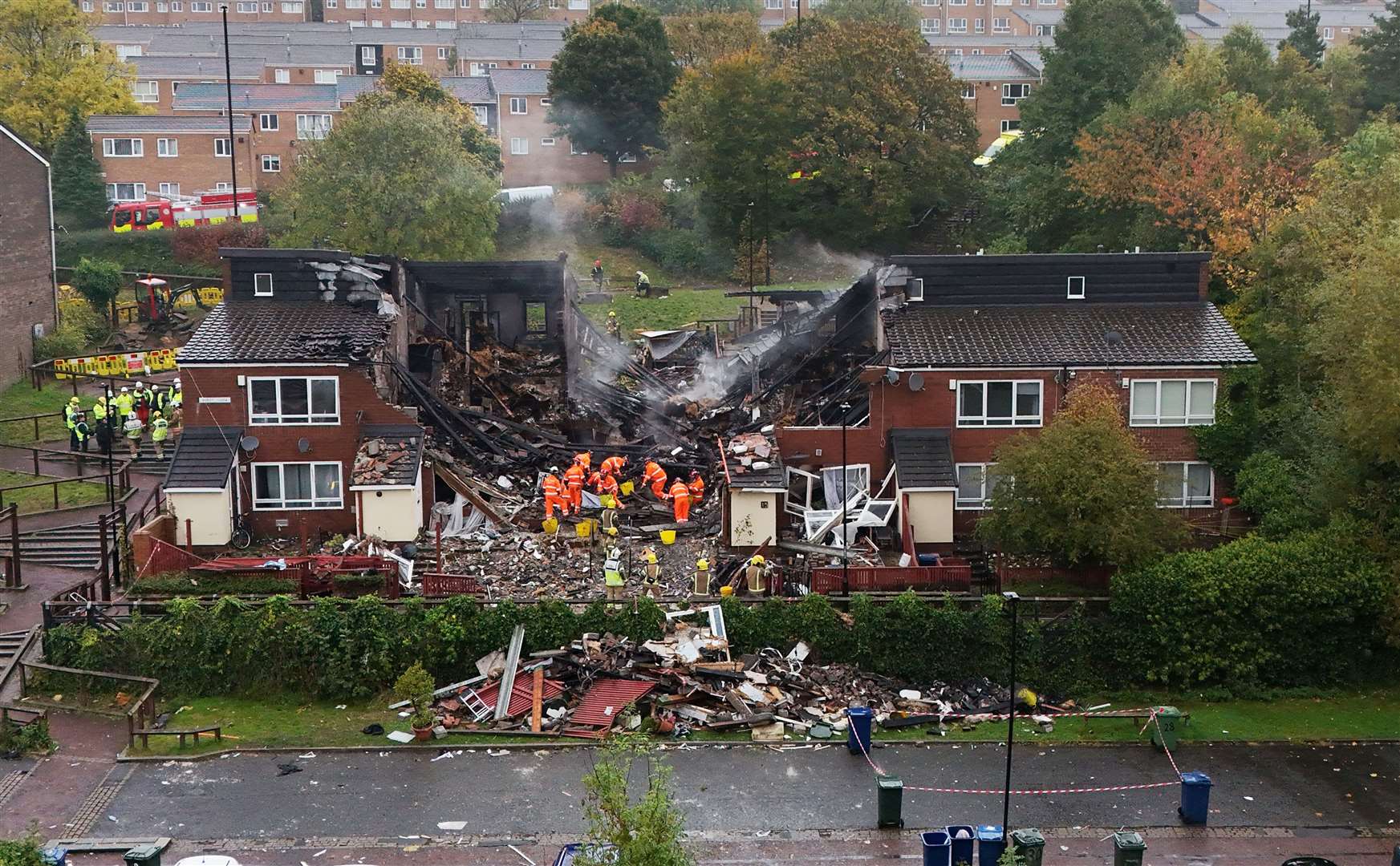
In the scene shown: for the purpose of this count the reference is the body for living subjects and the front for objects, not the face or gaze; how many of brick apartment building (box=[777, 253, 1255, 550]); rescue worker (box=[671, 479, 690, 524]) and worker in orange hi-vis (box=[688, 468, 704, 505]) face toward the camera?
1

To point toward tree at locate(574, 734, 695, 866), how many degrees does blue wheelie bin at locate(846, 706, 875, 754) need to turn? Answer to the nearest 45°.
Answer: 0° — it already faces it

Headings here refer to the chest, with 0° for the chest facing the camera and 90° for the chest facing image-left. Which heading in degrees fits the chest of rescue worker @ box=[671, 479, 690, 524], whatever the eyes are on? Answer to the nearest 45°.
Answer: approximately 180°

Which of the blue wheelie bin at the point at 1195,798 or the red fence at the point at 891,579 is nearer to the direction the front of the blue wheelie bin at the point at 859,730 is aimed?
the blue wheelie bin

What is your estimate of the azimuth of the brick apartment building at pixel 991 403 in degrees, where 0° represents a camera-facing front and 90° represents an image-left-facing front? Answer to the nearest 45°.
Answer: approximately 0°

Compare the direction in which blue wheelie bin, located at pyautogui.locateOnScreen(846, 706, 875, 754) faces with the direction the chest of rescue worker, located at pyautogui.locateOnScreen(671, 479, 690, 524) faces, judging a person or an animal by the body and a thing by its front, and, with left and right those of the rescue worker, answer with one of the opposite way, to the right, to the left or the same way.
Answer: the opposite way

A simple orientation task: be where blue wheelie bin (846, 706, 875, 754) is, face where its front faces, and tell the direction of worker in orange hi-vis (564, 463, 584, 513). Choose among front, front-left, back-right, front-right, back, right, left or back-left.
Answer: back-right

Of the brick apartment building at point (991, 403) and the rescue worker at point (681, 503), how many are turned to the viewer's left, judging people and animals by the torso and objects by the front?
0

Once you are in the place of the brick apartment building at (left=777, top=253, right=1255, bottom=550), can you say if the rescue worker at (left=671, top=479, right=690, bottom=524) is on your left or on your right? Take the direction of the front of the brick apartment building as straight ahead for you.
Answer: on your right

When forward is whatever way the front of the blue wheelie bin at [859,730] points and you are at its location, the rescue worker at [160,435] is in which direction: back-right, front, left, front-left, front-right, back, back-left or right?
back-right

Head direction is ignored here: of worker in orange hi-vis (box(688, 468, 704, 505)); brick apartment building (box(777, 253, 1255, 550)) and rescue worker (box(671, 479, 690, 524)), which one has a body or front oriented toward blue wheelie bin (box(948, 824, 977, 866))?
the brick apartment building
